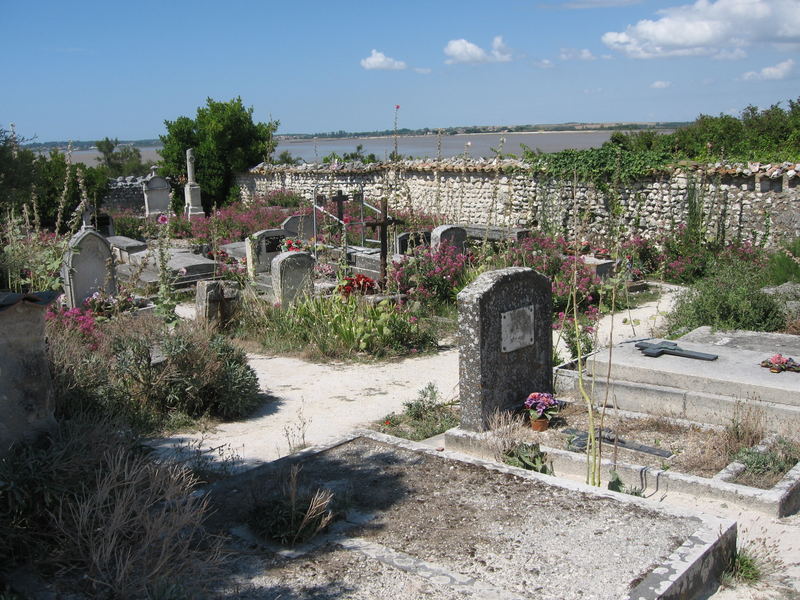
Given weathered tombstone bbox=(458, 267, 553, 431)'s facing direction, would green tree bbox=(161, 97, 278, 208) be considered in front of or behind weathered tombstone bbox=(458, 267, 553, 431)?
behind

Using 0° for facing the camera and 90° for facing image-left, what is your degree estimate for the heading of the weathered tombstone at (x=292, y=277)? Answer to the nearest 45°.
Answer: approximately 315°

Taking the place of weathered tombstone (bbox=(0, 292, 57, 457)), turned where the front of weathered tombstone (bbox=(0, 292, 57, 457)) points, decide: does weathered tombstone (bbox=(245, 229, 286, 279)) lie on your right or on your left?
on your left

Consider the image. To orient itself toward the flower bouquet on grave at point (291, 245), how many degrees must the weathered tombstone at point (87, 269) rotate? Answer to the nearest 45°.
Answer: approximately 90° to its left

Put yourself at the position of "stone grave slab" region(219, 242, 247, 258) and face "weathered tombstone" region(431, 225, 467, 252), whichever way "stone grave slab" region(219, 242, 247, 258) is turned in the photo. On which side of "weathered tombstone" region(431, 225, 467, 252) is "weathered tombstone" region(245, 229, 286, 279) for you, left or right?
right

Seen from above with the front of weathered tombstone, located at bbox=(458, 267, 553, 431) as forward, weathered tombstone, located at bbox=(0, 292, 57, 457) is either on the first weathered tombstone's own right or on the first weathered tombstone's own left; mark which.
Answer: on the first weathered tombstone's own right
